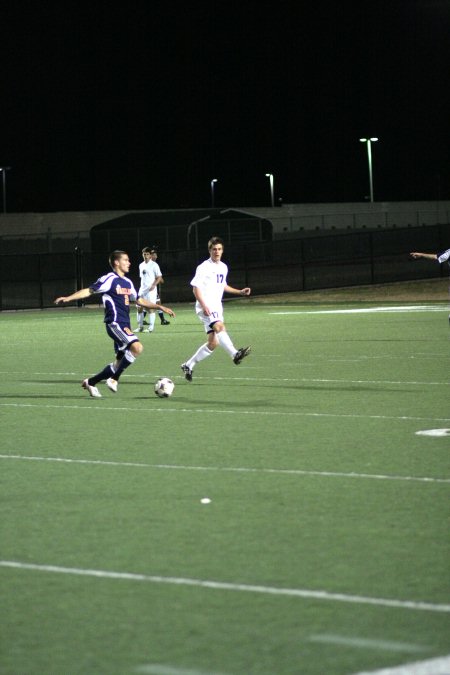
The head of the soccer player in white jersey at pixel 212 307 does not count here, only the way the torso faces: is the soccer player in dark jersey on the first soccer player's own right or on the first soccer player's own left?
on the first soccer player's own right

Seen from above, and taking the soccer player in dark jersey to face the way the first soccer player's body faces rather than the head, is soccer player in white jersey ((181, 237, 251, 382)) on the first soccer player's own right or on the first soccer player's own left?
on the first soccer player's own left

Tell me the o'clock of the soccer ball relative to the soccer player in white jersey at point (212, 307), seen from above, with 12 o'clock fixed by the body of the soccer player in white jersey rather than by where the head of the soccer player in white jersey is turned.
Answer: The soccer ball is roughly at 2 o'clock from the soccer player in white jersey.

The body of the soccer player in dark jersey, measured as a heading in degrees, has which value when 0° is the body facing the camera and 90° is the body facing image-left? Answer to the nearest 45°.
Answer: approximately 315°
